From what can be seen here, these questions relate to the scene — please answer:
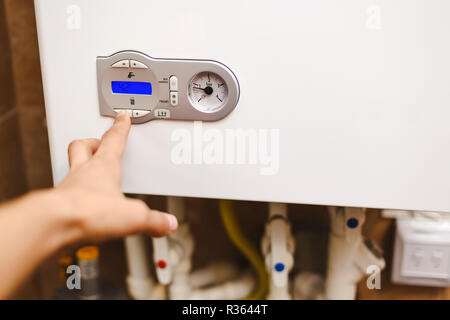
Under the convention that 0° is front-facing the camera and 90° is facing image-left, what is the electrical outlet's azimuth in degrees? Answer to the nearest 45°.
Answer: approximately 0°

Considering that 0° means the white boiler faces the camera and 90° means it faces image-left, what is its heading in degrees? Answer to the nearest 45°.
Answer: approximately 0°

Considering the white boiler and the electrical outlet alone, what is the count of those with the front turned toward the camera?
2
